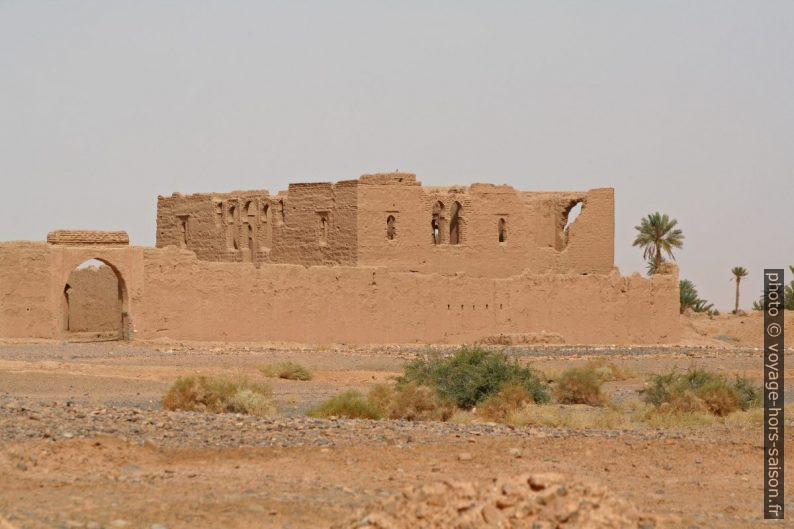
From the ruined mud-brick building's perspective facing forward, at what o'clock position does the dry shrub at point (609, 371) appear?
The dry shrub is roughly at 11 o'clock from the ruined mud-brick building.

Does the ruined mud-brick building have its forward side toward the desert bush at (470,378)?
yes

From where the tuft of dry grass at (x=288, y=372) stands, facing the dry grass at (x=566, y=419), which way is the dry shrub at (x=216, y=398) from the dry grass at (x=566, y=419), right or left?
right

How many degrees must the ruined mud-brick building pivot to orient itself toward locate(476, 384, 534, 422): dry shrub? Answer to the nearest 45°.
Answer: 0° — it already faces it

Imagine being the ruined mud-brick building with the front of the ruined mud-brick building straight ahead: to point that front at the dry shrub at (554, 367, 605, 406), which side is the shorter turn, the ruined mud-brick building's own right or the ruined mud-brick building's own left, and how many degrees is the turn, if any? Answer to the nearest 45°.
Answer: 0° — it already faces it

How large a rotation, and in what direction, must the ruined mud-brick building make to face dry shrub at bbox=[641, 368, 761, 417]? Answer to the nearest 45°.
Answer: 0° — it already faces it

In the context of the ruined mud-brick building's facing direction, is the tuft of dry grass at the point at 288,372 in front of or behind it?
in front

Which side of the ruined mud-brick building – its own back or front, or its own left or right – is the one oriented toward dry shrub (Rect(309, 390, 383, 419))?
front

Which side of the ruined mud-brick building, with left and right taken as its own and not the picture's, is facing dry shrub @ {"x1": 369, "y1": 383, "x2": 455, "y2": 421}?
front

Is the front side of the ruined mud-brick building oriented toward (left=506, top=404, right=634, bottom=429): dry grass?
yes
